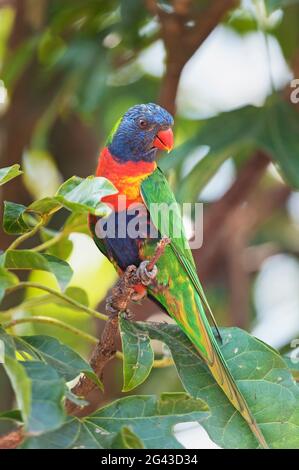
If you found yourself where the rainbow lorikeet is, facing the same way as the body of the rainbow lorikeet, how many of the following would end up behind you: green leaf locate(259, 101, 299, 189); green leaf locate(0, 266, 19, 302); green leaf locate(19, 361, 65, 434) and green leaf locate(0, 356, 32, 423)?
1

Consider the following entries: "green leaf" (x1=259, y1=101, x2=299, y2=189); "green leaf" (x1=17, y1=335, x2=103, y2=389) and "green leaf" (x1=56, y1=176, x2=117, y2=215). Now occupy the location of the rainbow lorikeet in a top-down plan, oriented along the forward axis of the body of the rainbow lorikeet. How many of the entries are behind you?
1

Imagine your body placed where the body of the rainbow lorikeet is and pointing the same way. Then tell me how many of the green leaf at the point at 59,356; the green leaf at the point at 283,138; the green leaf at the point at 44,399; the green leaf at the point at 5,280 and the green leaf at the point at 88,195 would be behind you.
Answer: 1

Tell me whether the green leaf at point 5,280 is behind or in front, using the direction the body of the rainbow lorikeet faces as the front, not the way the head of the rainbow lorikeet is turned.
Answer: in front

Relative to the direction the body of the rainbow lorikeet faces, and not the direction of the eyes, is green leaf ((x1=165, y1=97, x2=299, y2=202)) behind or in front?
behind

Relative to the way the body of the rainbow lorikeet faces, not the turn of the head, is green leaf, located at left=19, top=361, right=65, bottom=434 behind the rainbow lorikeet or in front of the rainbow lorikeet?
in front

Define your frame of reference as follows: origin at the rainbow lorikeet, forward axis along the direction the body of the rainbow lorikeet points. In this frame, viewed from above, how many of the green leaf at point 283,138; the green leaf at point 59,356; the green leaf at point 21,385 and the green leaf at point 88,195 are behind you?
1

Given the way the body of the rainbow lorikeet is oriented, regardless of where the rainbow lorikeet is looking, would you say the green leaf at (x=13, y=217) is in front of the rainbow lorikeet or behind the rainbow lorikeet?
in front

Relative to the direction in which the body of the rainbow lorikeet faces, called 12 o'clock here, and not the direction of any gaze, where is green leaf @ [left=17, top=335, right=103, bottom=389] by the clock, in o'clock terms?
The green leaf is roughly at 1 o'clock from the rainbow lorikeet.

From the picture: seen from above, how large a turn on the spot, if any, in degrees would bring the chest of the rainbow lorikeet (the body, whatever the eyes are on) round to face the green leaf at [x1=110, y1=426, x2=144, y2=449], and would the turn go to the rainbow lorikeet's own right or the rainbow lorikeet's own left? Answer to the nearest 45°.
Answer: approximately 45° to the rainbow lorikeet's own left

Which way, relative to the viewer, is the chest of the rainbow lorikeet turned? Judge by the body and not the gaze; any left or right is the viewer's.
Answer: facing the viewer and to the left of the viewer

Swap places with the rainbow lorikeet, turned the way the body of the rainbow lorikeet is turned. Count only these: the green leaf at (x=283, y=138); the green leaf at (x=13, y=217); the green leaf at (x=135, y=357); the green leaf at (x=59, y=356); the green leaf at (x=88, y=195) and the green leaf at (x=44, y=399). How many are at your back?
1
